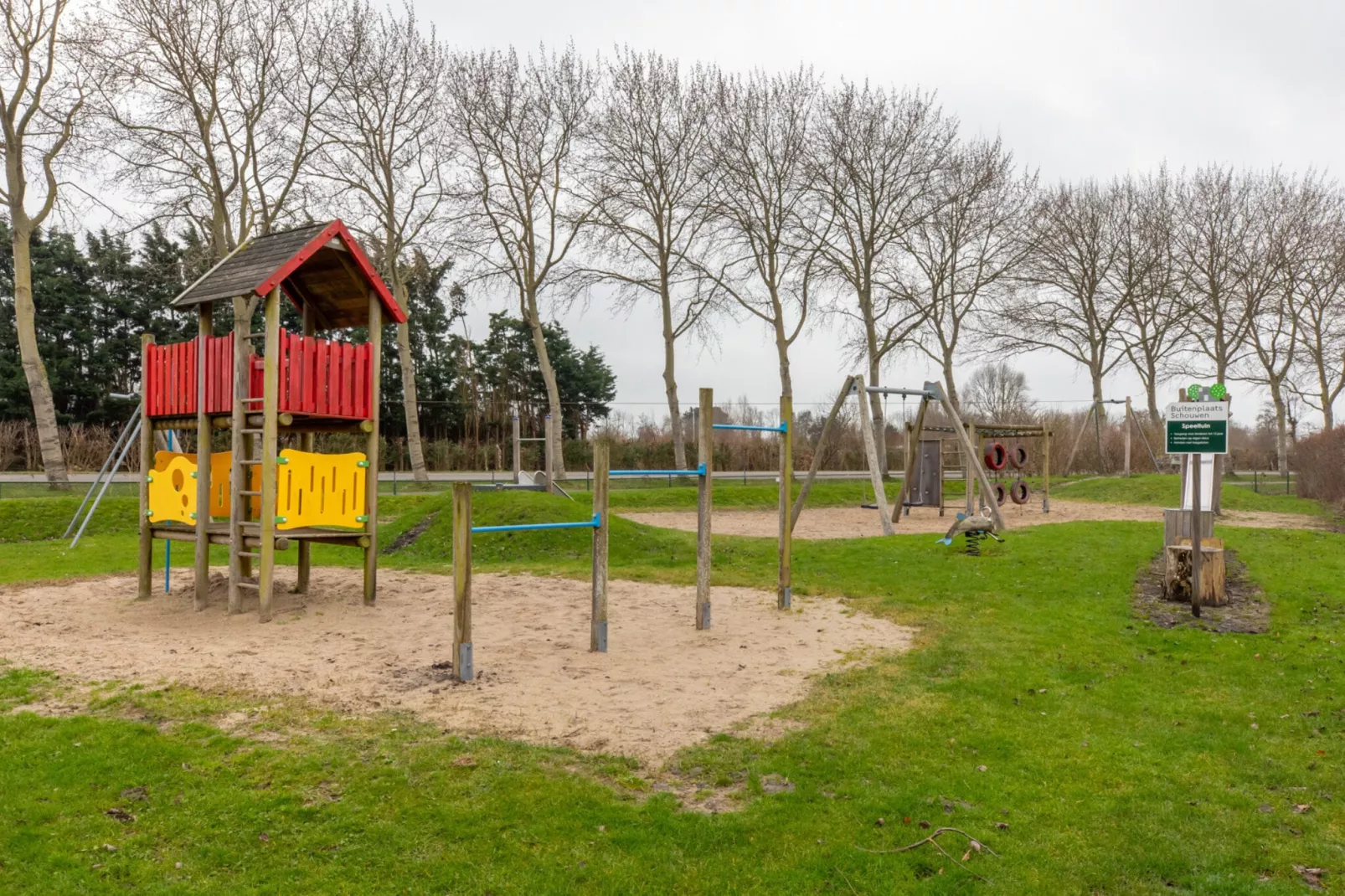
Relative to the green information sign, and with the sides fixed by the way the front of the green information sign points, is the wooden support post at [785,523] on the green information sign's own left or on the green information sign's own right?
on the green information sign's own right

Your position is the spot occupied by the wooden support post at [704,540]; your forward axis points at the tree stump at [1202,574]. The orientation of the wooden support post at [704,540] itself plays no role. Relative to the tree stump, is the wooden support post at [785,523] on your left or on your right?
left

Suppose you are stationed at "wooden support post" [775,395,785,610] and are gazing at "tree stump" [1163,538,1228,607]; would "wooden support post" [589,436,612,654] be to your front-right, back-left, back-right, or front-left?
back-right

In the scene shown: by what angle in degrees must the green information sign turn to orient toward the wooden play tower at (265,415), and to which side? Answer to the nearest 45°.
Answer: approximately 45° to its right

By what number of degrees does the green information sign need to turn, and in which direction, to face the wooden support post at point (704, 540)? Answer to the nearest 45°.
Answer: approximately 45° to its right

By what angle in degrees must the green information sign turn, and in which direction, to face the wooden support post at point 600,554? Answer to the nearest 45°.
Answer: approximately 45° to its right

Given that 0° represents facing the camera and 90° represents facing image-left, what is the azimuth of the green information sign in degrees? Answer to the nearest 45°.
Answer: approximately 0°
